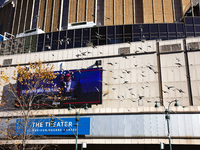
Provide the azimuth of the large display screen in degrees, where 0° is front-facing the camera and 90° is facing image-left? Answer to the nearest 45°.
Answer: approximately 0°

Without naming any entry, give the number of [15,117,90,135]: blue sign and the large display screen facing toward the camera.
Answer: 2
